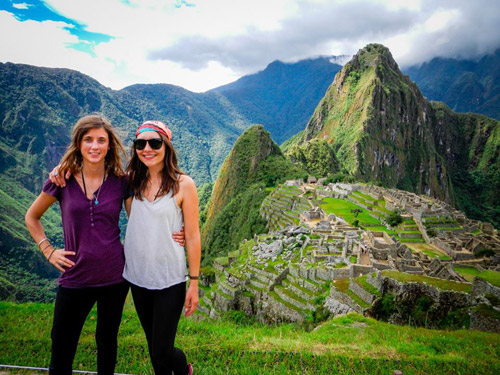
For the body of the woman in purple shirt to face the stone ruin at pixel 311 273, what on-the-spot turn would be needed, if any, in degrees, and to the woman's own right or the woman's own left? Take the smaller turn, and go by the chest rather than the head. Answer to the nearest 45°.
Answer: approximately 135° to the woman's own left

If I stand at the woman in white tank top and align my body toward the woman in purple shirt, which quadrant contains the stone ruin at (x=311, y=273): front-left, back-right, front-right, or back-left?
back-right

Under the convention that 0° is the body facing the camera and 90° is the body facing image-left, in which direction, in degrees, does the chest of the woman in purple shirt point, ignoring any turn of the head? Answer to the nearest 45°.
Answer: approximately 0°
